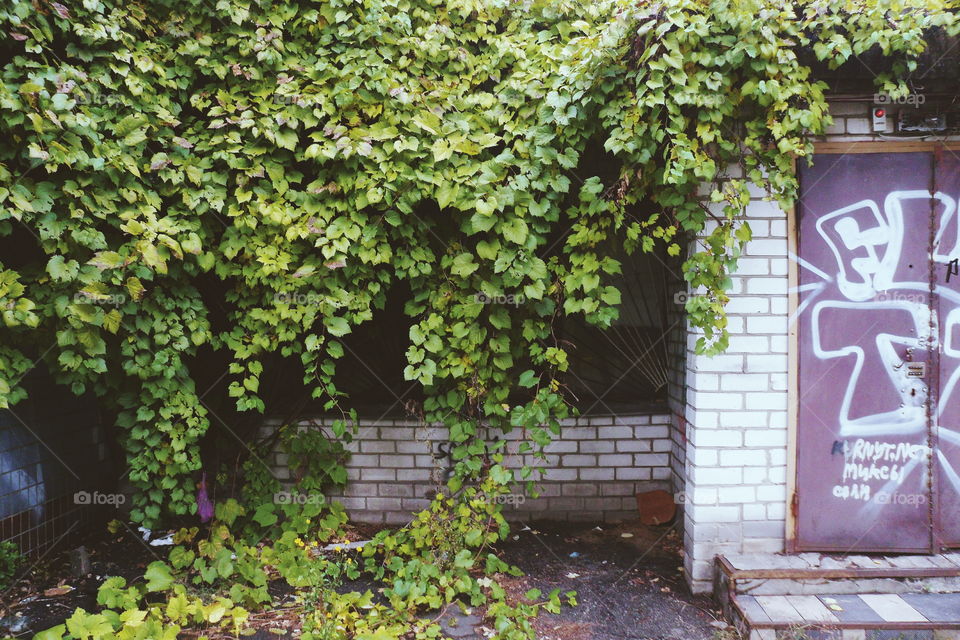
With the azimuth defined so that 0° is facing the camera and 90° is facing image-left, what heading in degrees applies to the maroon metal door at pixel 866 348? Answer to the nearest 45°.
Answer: approximately 0°

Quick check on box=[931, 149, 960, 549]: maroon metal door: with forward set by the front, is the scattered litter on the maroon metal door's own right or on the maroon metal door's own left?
on the maroon metal door's own right

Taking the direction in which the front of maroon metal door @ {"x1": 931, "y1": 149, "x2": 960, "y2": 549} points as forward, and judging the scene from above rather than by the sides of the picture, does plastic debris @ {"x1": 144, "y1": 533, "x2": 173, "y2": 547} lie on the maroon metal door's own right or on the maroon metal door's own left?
on the maroon metal door's own right

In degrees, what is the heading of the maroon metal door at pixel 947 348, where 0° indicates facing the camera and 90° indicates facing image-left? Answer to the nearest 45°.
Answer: approximately 0°

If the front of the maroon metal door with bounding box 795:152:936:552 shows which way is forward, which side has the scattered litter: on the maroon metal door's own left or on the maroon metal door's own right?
on the maroon metal door's own right

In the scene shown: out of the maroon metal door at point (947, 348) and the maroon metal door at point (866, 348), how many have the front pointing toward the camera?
2
